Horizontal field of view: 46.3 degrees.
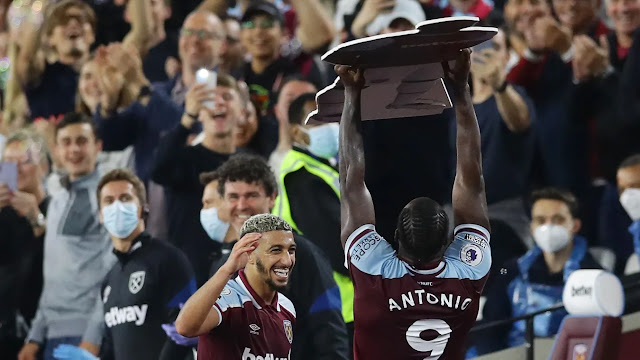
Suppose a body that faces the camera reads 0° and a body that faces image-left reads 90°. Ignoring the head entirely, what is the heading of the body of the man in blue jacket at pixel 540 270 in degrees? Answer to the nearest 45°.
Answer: approximately 0°

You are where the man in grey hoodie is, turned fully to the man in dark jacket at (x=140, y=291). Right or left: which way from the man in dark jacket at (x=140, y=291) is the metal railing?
left

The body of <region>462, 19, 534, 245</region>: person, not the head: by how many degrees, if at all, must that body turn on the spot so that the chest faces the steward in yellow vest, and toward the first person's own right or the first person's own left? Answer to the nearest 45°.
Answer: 0° — they already face them

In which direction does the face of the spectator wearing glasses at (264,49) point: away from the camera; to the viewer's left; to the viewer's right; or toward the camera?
toward the camera

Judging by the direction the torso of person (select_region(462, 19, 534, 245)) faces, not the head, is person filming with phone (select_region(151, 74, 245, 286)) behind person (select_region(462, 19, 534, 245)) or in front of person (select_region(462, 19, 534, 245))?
in front

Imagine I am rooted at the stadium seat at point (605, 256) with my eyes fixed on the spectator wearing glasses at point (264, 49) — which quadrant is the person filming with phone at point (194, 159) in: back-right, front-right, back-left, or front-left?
front-left

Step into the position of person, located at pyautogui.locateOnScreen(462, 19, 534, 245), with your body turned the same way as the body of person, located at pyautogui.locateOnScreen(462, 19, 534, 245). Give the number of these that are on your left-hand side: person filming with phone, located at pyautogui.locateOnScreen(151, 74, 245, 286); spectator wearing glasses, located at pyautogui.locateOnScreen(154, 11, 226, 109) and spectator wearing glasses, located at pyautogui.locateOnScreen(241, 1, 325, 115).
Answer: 0

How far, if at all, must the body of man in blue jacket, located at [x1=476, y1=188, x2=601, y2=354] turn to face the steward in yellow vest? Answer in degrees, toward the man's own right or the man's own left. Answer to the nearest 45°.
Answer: approximately 45° to the man's own right

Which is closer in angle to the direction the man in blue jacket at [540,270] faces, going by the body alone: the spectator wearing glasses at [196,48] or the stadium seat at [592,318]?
the stadium seat

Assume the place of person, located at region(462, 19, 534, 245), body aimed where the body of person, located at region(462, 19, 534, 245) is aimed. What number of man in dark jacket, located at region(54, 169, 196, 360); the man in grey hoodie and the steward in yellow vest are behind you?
0

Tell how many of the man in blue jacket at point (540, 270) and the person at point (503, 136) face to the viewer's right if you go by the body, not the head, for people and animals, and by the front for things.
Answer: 0

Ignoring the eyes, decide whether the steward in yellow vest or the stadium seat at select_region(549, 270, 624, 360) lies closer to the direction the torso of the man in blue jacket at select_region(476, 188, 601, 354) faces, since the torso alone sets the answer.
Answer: the stadium seat

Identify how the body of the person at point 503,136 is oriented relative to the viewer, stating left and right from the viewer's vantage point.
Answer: facing the viewer and to the left of the viewer

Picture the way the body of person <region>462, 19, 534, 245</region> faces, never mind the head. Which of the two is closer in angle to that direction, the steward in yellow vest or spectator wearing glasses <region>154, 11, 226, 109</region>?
the steward in yellow vest

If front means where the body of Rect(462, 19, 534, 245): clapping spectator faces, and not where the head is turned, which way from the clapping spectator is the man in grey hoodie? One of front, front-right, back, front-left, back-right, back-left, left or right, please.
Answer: front-right

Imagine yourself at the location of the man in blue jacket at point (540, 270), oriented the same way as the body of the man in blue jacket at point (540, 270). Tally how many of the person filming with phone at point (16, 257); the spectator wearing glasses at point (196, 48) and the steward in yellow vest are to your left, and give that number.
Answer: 0
